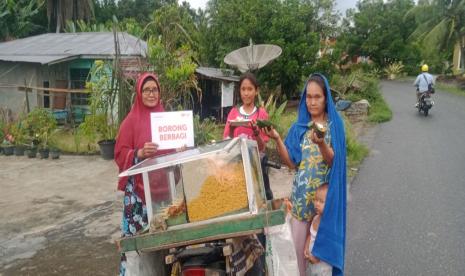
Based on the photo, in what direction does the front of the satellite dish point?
toward the camera

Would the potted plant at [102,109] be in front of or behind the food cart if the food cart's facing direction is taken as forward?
behind

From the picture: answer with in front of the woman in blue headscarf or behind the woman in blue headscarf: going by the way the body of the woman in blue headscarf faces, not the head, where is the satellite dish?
behind

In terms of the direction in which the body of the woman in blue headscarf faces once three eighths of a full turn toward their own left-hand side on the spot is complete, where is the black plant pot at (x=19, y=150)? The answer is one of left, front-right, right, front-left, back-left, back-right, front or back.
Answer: left

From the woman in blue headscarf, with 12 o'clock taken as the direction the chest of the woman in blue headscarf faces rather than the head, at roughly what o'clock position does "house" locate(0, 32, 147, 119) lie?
The house is roughly at 5 o'clock from the woman in blue headscarf.

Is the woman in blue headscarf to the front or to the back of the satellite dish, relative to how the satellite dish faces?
to the front

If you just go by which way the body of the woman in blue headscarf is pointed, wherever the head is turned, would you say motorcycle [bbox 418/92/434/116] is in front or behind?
behind
